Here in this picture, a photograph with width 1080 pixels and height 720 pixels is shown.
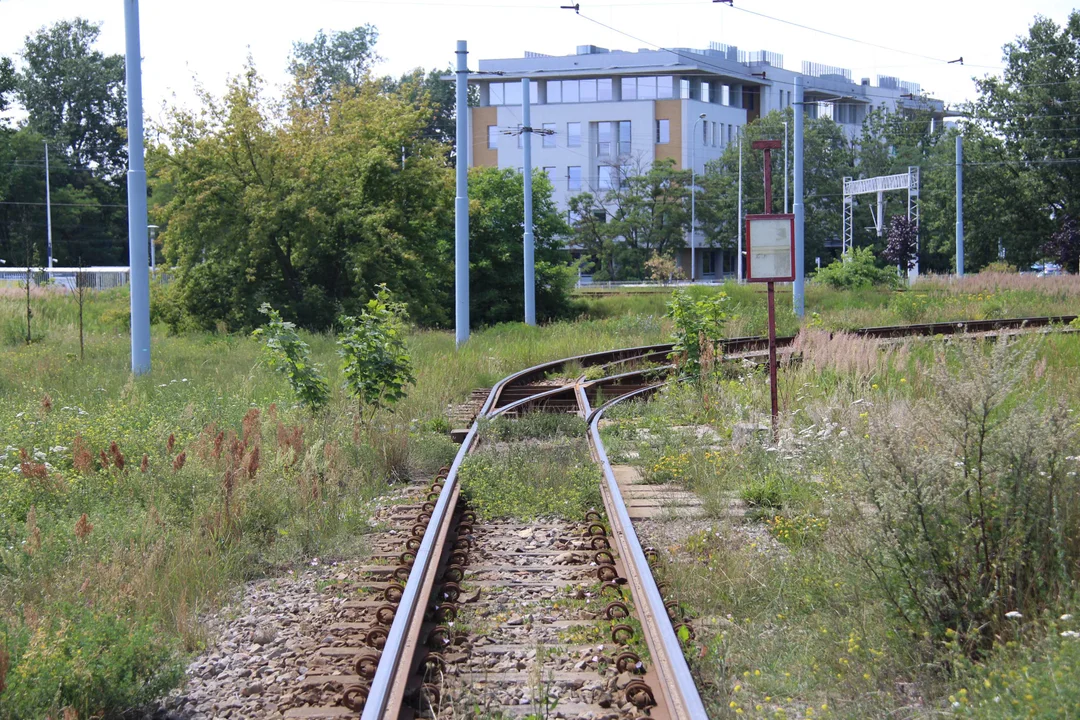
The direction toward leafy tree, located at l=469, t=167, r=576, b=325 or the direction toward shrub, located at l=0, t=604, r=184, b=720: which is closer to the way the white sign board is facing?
the shrub

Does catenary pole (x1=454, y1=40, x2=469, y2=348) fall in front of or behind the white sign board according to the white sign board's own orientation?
behind

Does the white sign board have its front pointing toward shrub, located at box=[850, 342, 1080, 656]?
yes

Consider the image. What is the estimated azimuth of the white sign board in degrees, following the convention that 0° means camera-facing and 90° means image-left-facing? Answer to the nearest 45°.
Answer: approximately 0°

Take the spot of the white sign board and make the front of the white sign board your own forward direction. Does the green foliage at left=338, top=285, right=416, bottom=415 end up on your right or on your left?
on your right

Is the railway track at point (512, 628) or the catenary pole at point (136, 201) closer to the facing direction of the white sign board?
the railway track

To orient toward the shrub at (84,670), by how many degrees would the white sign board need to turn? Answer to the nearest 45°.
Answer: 0° — it already faces it

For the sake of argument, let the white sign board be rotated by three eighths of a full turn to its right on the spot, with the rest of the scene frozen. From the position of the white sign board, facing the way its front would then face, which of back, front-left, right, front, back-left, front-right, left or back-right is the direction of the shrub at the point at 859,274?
front-right

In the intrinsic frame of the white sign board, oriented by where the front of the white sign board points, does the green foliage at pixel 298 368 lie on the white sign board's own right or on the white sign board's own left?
on the white sign board's own right
